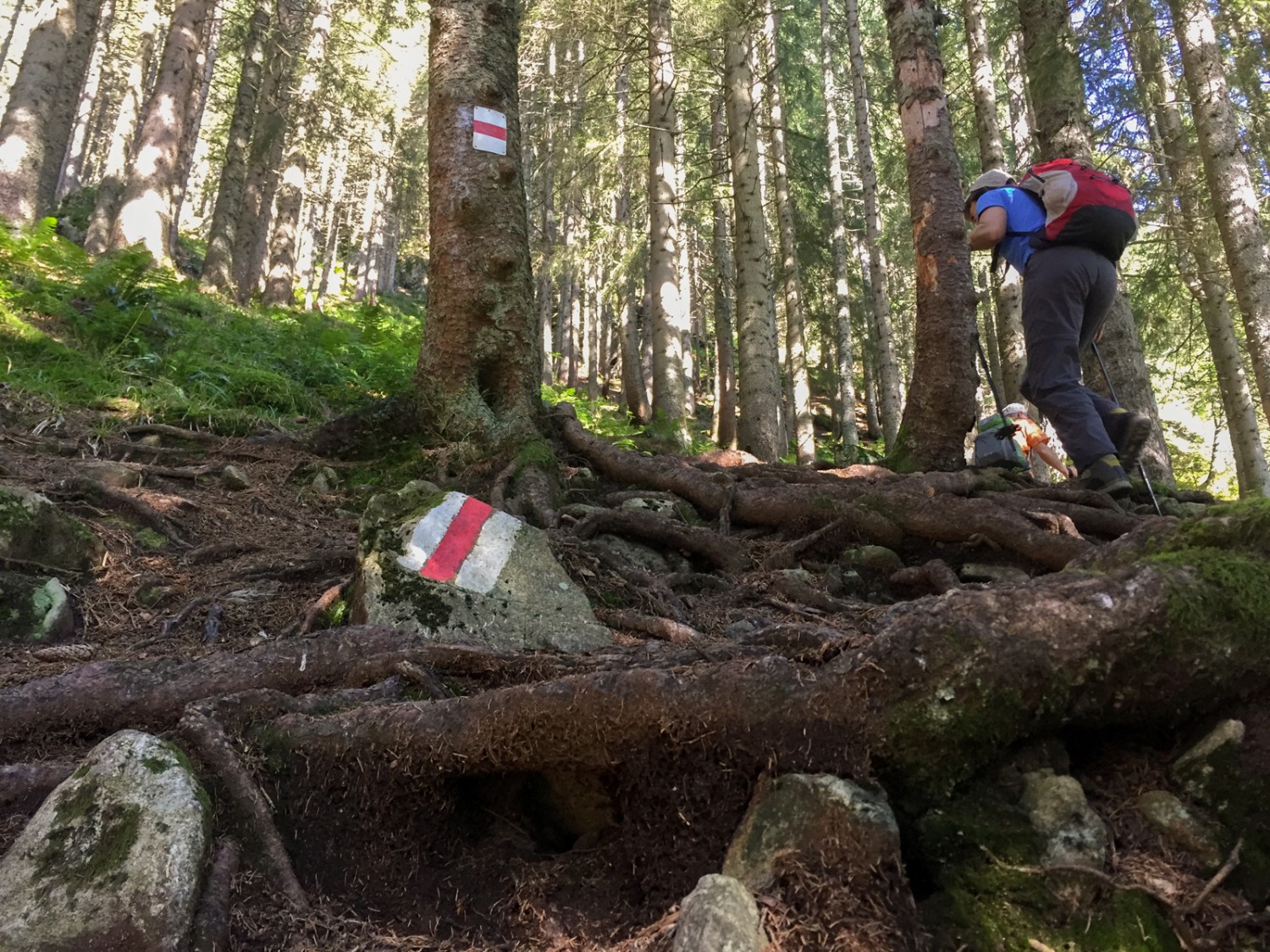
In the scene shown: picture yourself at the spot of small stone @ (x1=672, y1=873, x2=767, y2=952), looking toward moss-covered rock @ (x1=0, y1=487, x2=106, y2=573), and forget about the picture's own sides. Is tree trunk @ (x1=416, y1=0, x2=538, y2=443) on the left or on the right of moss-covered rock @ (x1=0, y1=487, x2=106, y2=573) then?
right

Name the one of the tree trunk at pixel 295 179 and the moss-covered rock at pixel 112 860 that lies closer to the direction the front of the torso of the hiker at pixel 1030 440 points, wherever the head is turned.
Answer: the tree trunk

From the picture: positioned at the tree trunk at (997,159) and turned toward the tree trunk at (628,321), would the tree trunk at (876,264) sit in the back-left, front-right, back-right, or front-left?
front-right

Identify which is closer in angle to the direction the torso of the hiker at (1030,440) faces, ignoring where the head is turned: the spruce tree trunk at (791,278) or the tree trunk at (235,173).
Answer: the spruce tree trunk

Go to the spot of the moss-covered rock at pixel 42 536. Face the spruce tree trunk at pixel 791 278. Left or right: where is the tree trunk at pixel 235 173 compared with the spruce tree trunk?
left
